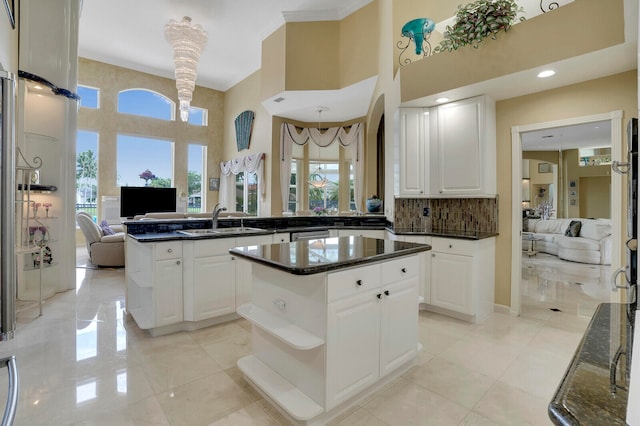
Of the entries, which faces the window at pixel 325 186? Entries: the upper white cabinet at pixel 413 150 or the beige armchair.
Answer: the beige armchair

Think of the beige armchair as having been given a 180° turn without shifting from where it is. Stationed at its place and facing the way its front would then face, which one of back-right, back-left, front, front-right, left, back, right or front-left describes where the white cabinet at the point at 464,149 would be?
back-left

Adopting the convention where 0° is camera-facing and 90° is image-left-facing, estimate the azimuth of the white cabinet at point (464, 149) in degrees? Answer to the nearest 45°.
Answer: approximately 45°

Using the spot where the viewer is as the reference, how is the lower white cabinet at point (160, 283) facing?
facing the viewer and to the right of the viewer

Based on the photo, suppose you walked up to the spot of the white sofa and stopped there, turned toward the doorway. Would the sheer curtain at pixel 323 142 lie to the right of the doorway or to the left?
right

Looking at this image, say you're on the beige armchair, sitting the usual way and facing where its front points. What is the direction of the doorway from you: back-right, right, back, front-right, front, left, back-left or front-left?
front-right

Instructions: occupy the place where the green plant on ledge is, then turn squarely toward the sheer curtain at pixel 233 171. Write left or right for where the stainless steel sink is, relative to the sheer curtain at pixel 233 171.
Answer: left

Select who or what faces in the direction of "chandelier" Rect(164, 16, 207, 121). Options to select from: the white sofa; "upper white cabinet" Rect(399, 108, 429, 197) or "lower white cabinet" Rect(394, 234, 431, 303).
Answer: the white sofa

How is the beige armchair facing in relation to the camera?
to the viewer's right
